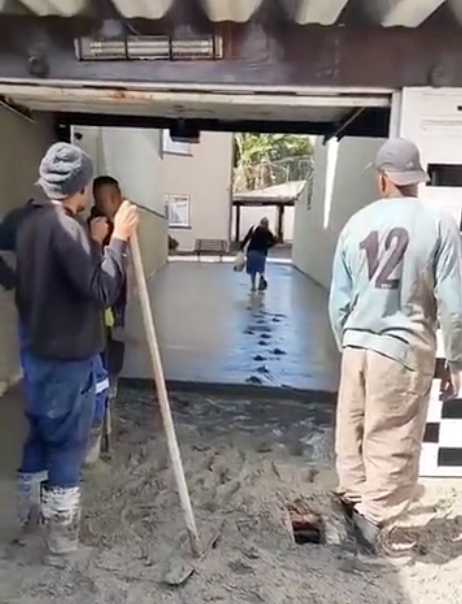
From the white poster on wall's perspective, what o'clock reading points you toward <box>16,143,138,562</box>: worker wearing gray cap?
The worker wearing gray cap is roughly at 12 o'clock from the white poster on wall.

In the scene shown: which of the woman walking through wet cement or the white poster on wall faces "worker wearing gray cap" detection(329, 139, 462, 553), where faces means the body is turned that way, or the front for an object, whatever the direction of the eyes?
the white poster on wall

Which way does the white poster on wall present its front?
toward the camera

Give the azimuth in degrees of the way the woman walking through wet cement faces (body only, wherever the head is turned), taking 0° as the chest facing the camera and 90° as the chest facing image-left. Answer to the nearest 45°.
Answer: approximately 180°

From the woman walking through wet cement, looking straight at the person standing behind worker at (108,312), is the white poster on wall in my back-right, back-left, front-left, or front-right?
back-right

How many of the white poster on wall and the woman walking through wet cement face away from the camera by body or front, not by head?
1

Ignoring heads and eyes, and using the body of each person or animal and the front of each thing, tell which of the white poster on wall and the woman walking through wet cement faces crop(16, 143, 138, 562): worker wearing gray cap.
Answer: the white poster on wall

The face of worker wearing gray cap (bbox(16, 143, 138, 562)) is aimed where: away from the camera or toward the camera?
away from the camera

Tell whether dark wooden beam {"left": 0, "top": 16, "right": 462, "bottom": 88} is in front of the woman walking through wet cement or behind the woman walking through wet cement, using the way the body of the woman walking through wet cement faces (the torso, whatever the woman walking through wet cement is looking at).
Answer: behind

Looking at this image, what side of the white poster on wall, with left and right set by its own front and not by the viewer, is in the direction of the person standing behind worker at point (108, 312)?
front

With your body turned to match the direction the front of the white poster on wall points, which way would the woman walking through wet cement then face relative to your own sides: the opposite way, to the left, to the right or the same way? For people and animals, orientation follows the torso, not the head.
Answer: the opposite way

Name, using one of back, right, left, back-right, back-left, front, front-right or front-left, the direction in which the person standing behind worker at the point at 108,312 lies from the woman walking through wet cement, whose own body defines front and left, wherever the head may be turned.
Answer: back

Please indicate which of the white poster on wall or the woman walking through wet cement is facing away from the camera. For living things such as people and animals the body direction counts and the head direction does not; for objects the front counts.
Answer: the woman walking through wet cement

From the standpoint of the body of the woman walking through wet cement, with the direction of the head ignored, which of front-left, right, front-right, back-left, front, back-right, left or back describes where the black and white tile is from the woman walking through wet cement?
back
